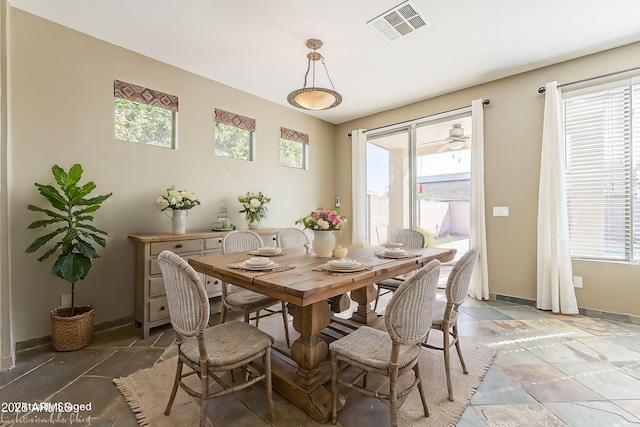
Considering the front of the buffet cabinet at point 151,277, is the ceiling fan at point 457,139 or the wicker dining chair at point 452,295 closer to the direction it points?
the wicker dining chair

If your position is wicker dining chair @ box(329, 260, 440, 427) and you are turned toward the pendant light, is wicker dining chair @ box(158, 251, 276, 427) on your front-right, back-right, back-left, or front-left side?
front-left

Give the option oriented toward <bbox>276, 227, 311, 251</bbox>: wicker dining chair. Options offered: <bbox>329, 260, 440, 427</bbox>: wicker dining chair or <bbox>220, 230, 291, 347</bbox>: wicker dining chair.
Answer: <bbox>329, 260, 440, 427</bbox>: wicker dining chair

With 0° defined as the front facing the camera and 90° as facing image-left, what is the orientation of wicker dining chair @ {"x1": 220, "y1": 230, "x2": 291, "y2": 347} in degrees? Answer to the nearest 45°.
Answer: approximately 315°

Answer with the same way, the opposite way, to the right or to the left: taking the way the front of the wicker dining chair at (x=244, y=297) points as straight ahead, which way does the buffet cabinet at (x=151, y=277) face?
the same way

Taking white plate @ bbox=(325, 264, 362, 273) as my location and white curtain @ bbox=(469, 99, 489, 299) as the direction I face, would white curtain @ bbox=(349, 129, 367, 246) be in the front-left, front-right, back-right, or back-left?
front-left

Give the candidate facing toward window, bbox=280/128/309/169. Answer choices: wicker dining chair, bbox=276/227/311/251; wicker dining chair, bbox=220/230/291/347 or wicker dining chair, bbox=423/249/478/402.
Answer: wicker dining chair, bbox=423/249/478/402

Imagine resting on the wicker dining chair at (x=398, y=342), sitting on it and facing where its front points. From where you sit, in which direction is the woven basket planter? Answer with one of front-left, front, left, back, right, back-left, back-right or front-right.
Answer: front-left

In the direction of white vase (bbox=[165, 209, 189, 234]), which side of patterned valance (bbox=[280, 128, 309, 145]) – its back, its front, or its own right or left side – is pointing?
right

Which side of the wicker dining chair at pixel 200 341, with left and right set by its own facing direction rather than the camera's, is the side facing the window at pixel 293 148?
front

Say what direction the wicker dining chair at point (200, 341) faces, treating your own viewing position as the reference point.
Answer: facing away from the viewer and to the right of the viewer

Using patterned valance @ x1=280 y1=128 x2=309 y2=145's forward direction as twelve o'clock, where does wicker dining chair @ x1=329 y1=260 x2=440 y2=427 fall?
The wicker dining chair is roughly at 1 o'clock from the patterned valance.

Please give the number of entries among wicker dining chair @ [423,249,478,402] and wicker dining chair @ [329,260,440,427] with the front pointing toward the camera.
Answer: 0

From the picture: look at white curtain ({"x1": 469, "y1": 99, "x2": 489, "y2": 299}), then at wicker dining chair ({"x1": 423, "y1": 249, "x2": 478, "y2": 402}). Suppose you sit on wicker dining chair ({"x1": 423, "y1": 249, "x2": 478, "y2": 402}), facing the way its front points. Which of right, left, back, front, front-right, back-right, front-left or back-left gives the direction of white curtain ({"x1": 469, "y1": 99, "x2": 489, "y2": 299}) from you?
front-right

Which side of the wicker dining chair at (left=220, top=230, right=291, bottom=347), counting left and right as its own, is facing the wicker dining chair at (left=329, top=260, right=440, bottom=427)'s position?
front

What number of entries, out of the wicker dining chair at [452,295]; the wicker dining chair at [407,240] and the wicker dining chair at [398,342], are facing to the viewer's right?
0

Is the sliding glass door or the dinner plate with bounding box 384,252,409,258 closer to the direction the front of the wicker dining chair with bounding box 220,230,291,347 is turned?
the dinner plate

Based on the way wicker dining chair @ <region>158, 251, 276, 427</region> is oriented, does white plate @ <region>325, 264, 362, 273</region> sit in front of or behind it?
in front
